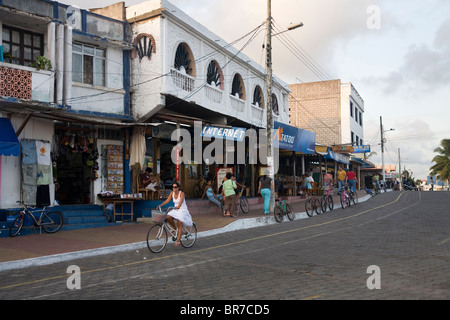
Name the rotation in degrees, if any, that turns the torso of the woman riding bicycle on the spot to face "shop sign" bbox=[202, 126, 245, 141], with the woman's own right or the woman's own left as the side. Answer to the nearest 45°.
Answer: approximately 135° to the woman's own right

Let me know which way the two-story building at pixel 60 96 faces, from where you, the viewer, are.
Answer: facing the viewer and to the right of the viewer

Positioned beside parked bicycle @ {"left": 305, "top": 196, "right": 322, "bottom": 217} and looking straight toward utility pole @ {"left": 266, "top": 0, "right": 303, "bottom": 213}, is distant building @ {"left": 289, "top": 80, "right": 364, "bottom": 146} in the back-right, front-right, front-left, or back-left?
back-right

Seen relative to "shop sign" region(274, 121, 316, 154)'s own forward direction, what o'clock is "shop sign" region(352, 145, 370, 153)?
"shop sign" region(352, 145, 370, 153) is roughly at 8 o'clock from "shop sign" region(274, 121, 316, 154).

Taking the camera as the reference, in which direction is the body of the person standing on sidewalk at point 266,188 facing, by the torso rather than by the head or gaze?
away from the camera

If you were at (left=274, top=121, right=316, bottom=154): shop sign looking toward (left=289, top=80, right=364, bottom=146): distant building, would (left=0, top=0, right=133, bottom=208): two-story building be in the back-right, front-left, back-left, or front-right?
back-left

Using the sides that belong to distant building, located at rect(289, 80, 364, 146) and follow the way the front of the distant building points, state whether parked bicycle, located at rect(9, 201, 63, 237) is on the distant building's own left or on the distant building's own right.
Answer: on the distant building's own right

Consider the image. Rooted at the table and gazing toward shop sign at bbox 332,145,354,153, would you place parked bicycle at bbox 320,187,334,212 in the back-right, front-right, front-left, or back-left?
front-right

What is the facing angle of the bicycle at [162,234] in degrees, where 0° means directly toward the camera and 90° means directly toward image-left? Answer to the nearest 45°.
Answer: approximately 45°

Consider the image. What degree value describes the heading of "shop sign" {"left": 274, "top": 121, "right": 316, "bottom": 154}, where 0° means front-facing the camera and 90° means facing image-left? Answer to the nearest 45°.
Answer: approximately 315°

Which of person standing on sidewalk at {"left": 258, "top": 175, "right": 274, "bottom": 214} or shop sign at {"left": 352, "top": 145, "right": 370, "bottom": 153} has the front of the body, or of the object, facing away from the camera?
the person standing on sidewalk
